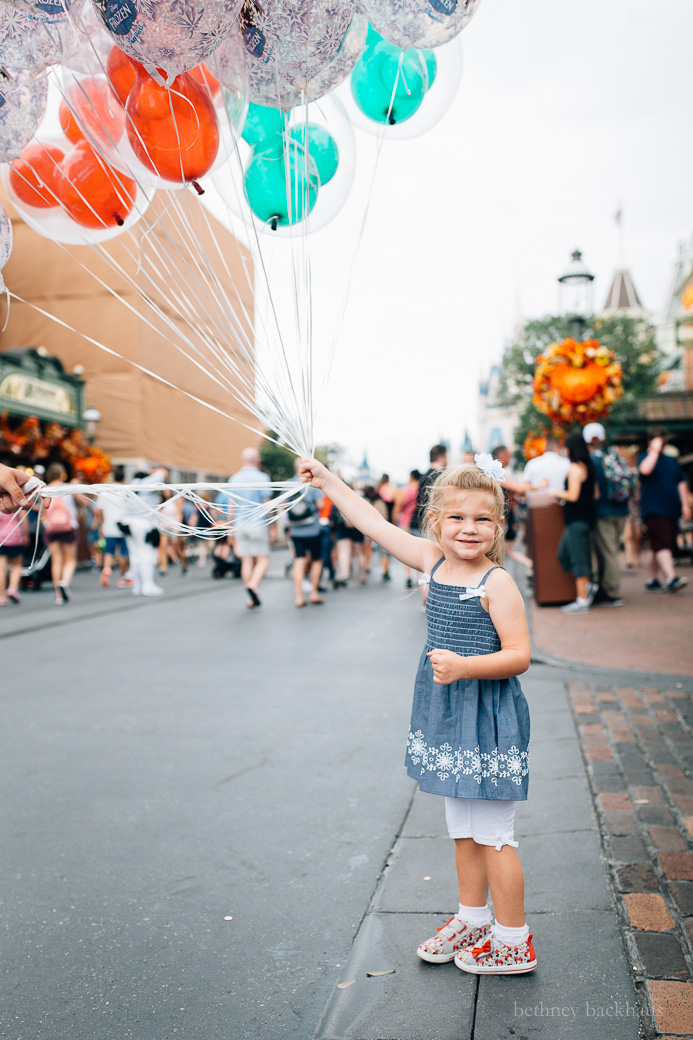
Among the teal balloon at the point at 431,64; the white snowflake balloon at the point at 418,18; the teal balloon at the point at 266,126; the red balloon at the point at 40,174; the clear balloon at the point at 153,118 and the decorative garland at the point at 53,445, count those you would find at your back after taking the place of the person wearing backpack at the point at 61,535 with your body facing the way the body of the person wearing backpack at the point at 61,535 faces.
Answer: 5

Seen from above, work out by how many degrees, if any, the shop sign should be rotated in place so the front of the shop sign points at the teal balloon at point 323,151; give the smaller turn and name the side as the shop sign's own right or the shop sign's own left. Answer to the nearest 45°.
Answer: approximately 45° to the shop sign's own right

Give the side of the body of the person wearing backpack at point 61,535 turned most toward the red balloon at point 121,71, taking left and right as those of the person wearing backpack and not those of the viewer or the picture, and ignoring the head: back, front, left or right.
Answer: back

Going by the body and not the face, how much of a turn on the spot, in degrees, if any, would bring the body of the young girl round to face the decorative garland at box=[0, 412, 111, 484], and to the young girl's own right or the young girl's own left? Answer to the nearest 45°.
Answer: approximately 90° to the young girl's own right

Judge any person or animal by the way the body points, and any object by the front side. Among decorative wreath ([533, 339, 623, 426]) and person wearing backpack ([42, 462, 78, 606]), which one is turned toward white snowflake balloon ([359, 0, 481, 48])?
the decorative wreath

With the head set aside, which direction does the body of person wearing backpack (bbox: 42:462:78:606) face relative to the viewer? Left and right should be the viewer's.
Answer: facing away from the viewer

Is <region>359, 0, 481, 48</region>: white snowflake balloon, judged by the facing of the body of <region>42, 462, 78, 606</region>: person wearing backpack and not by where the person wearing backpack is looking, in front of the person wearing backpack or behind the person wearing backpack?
behind

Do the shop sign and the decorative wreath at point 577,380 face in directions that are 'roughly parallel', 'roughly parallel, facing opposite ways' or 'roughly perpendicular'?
roughly perpendicular

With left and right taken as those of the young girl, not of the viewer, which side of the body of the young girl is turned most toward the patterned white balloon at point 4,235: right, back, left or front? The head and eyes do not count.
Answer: right
